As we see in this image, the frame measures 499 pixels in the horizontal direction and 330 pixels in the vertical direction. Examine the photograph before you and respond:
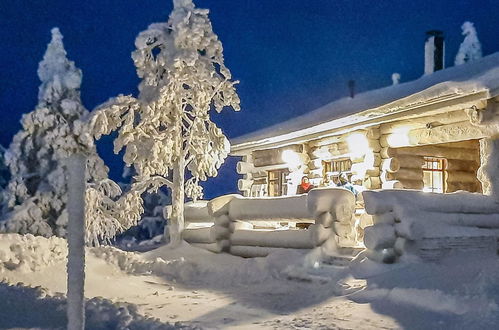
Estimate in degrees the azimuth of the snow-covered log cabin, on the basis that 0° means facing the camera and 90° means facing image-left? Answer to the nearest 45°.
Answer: approximately 45°

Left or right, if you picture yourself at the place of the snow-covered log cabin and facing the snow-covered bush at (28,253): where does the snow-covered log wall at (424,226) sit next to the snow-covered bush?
left

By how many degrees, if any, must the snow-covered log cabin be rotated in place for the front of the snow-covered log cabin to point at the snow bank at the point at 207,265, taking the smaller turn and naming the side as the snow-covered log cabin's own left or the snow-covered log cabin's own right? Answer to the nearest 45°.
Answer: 0° — it already faces it

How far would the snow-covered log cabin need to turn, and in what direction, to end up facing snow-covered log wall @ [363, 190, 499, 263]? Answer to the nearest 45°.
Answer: approximately 45° to its left

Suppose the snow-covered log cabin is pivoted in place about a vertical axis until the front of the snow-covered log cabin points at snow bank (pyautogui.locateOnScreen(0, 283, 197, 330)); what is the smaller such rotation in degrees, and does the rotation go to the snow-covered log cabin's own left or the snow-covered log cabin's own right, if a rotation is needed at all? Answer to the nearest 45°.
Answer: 0° — it already faces it

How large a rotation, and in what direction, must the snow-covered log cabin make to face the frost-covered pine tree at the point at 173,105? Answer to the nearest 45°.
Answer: approximately 45° to its right

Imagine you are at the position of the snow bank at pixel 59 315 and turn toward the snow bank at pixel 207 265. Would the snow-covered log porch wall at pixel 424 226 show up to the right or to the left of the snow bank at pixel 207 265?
right

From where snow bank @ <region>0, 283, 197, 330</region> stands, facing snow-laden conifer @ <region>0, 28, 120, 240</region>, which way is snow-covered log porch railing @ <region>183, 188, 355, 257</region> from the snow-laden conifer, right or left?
right

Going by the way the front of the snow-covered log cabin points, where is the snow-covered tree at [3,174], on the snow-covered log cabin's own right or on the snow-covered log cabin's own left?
on the snow-covered log cabin's own right

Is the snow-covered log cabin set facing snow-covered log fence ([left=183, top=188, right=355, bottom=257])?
yes
